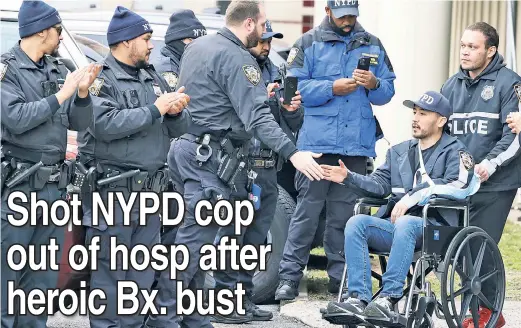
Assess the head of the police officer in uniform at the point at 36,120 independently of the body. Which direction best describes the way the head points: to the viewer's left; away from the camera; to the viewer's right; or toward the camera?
to the viewer's right

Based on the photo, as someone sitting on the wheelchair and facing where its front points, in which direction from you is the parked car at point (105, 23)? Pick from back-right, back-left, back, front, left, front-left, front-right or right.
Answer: right

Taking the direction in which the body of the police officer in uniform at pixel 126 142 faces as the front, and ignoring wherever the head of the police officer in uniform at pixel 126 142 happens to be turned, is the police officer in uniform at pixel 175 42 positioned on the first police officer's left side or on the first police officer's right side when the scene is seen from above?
on the first police officer's left side

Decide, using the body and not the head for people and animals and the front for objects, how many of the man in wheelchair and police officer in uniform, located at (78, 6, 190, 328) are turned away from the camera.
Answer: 0

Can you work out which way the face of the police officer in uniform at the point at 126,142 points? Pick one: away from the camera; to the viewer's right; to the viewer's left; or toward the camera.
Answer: to the viewer's right

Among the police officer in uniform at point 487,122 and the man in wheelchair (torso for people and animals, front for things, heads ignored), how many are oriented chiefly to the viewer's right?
0

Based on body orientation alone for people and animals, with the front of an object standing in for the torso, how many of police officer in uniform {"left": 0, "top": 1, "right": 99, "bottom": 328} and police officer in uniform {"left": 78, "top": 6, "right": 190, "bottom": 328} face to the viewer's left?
0

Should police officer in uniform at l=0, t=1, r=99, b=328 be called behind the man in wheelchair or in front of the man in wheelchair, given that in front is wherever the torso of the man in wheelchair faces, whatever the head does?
in front

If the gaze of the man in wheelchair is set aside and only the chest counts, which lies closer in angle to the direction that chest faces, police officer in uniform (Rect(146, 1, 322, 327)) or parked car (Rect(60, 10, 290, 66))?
the police officer in uniform
